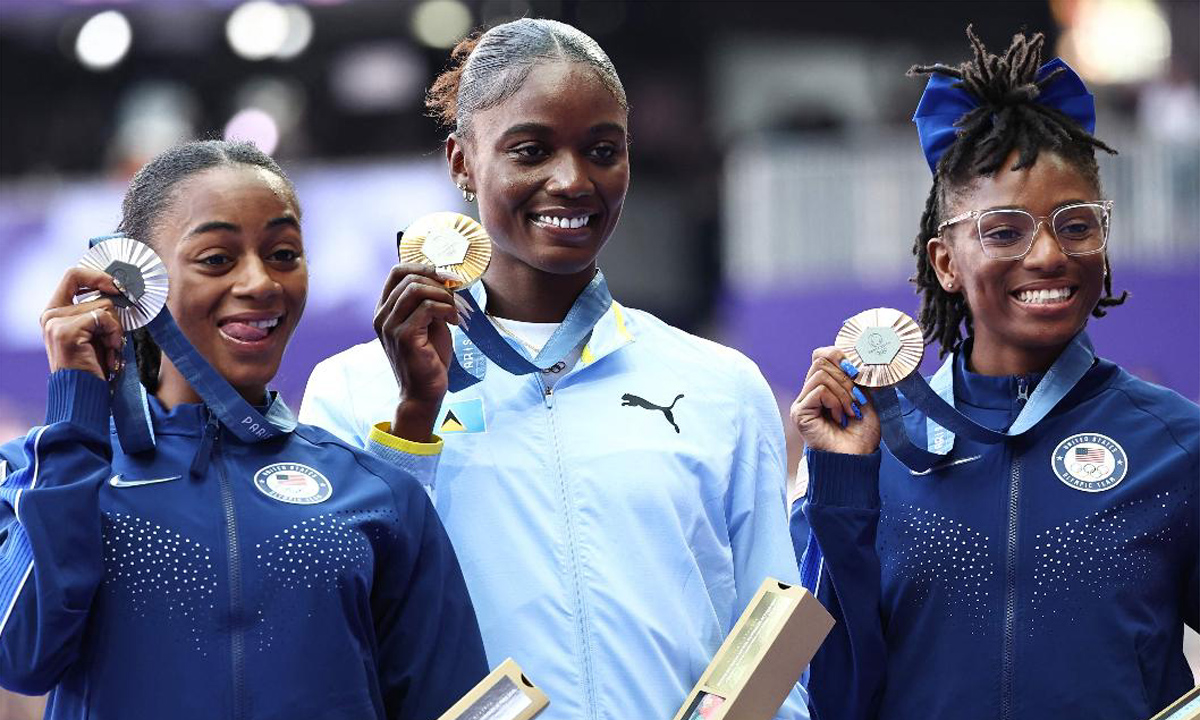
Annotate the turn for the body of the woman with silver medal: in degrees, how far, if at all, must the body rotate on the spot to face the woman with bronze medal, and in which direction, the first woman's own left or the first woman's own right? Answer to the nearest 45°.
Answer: approximately 90° to the first woman's own left

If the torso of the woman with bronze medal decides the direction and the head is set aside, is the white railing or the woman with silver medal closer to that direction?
the woman with silver medal

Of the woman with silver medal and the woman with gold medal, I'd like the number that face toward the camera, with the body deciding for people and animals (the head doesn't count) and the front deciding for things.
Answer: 2

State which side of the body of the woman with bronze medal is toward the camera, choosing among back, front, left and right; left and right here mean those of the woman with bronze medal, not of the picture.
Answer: front

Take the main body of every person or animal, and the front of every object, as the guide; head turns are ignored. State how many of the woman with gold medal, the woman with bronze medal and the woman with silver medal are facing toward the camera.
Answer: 3

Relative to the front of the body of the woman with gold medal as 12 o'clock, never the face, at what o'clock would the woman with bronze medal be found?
The woman with bronze medal is roughly at 9 o'clock from the woman with gold medal.

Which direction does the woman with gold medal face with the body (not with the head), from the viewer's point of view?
toward the camera

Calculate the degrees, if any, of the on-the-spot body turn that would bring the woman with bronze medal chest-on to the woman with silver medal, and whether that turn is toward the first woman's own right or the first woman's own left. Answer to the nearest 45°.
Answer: approximately 45° to the first woman's own right

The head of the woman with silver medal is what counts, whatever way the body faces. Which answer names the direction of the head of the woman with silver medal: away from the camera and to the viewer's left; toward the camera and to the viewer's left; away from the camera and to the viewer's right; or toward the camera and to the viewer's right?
toward the camera and to the viewer's right

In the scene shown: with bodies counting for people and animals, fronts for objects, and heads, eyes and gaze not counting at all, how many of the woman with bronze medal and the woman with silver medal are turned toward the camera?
2

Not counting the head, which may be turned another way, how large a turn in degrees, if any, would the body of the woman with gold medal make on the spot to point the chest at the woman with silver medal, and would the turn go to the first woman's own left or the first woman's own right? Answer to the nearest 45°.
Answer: approximately 45° to the first woman's own right

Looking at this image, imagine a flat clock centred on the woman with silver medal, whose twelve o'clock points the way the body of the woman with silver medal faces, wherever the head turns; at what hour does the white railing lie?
The white railing is roughly at 7 o'clock from the woman with silver medal.

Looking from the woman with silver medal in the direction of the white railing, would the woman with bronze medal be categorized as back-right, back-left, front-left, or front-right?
front-right

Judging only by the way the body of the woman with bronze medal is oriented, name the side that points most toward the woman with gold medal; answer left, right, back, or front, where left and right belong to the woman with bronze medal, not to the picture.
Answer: right

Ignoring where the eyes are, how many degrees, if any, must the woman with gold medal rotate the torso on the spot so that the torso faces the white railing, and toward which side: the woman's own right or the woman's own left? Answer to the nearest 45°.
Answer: approximately 180°

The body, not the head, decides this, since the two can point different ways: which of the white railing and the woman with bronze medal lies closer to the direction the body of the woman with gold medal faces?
the woman with bronze medal
